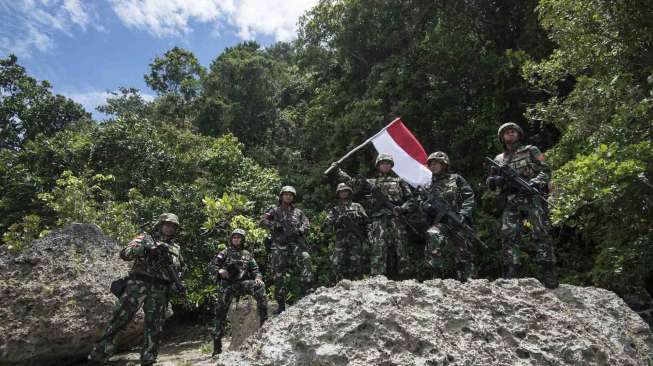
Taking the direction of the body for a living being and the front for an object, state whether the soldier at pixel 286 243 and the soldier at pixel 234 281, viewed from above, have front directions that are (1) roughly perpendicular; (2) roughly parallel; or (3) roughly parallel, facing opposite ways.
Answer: roughly parallel

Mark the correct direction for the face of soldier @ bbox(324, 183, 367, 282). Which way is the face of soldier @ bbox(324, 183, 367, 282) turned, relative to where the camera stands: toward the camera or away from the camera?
toward the camera

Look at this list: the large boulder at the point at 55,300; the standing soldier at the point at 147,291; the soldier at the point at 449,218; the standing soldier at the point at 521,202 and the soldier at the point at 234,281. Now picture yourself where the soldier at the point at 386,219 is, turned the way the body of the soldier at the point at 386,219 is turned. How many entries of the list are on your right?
3

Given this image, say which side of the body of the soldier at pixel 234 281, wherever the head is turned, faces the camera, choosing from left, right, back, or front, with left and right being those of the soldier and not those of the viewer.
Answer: front

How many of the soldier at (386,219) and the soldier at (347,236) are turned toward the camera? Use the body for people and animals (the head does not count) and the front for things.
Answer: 2

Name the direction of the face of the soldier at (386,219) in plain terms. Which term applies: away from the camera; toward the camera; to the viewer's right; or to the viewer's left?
toward the camera

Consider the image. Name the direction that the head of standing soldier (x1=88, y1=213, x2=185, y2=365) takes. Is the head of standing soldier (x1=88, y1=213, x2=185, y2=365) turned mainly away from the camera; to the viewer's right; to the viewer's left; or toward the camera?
toward the camera

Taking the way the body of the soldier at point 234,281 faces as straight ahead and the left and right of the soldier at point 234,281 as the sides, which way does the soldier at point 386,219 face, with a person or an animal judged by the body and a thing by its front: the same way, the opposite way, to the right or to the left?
the same way

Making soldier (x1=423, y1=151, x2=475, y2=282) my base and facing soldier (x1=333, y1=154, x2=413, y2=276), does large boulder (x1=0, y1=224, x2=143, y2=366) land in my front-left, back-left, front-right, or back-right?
front-left

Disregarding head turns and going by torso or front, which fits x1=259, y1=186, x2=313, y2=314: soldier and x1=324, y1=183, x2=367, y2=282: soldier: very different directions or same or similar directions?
same or similar directions

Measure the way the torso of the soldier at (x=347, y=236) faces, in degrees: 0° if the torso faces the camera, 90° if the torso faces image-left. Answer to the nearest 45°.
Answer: approximately 0°

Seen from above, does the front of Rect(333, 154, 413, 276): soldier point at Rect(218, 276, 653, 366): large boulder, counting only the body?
yes

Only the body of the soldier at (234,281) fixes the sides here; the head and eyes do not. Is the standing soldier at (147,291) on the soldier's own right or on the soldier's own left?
on the soldier's own right

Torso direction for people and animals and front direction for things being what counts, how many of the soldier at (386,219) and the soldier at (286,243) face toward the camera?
2

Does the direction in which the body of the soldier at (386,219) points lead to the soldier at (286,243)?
no

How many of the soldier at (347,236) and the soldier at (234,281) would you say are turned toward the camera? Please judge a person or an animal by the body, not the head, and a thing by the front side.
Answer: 2
